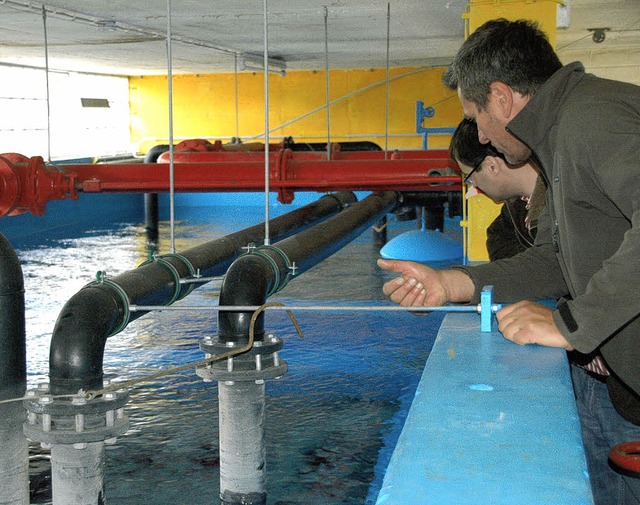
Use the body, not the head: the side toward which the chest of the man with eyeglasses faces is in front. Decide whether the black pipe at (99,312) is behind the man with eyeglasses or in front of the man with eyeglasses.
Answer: in front

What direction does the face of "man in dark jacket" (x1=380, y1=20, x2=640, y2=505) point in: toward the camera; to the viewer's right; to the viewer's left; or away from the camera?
to the viewer's left

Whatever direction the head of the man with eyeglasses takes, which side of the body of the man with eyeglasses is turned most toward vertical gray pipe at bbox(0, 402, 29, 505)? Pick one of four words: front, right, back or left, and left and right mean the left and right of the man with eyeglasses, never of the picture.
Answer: front

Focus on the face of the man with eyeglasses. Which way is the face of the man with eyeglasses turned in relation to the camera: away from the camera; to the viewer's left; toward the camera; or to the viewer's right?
to the viewer's left

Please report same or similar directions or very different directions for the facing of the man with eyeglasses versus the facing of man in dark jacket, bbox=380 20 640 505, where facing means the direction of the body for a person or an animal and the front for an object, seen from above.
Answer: same or similar directions

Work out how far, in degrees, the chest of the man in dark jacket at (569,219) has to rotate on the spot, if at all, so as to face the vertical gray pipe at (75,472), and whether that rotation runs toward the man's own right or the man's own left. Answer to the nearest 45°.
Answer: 0° — they already face it

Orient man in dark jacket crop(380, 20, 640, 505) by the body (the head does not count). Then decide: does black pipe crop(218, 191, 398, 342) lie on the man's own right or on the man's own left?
on the man's own right

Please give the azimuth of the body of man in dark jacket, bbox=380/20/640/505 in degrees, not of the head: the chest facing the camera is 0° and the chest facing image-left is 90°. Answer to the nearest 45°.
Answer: approximately 90°

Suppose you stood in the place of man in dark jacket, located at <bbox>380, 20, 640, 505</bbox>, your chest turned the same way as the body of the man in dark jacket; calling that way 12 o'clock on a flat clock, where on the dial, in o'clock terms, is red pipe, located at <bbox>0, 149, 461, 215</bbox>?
The red pipe is roughly at 2 o'clock from the man in dark jacket.

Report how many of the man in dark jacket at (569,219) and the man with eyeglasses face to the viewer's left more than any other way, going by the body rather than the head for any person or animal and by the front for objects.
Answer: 2

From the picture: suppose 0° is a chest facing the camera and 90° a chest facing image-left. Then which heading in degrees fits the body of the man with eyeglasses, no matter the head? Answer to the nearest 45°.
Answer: approximately 90°

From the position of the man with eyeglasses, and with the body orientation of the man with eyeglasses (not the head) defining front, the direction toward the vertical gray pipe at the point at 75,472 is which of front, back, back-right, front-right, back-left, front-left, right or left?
front-left

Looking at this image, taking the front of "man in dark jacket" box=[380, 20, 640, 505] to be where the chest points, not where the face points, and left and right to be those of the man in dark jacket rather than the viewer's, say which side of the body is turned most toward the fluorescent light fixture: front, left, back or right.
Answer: right
